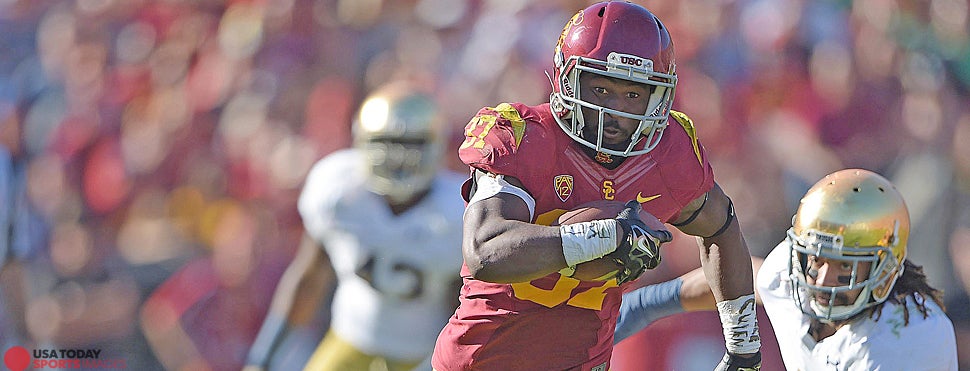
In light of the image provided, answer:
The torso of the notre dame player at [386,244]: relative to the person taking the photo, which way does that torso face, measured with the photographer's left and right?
facing the viewer

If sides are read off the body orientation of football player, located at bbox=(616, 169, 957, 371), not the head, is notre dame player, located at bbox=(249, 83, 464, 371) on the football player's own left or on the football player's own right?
on the football player's own right

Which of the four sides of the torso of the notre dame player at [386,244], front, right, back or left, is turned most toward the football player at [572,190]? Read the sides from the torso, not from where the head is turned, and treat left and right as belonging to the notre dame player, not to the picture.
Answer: front

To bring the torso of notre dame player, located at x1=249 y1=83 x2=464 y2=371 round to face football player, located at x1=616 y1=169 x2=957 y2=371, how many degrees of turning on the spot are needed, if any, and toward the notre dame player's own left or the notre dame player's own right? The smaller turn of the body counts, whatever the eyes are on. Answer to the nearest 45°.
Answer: approximately 45° to the notre dame player's own left

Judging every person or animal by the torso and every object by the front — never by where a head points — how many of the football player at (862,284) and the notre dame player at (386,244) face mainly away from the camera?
0

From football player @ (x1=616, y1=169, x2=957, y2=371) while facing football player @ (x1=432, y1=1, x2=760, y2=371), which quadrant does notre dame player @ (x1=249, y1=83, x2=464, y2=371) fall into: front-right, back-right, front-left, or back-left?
front-right

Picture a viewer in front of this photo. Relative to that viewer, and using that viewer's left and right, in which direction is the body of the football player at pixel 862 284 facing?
facing the viewer and to the left of the viewer

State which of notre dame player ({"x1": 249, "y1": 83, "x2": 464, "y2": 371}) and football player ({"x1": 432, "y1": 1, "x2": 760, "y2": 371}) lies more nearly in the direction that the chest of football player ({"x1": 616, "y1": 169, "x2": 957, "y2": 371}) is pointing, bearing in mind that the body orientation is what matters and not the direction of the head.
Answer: the football player

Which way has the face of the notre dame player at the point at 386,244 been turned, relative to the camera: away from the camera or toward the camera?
toward the camera

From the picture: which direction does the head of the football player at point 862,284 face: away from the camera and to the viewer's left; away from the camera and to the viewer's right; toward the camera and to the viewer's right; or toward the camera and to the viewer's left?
toward the camera and to the viewer's left

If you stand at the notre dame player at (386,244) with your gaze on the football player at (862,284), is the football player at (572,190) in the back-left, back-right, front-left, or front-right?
front-right

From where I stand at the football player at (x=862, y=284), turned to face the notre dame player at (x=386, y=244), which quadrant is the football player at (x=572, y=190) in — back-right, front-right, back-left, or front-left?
front-left

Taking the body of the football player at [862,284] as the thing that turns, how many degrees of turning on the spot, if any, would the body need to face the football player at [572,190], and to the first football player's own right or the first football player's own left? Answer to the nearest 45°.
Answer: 0° — they already face them
